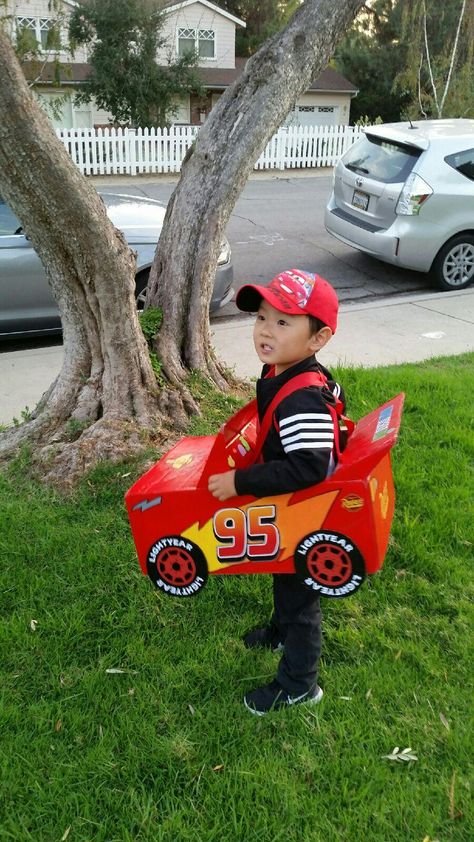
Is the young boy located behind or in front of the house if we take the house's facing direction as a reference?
in front

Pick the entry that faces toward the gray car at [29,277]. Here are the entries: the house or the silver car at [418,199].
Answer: the house

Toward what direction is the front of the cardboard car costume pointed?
to the viewer's left

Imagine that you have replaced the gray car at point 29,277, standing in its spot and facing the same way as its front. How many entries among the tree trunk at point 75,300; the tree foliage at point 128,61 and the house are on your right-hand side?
1

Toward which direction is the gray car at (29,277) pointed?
to the viewer's right

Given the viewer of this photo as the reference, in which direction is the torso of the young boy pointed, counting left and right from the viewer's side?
facing to the left of the viewer

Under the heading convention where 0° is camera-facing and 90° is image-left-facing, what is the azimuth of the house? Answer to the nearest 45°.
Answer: approximately 0°

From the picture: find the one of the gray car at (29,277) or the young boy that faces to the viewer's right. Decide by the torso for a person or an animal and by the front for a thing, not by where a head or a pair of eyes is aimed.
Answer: the gray car

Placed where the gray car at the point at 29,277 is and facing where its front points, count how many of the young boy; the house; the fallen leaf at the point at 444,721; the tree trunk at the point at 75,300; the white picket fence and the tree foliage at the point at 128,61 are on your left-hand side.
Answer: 3

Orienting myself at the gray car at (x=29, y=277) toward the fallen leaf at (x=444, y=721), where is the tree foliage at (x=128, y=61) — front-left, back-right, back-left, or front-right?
back-left

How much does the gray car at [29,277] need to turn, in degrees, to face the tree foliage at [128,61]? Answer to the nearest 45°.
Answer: approximately 90° to its left

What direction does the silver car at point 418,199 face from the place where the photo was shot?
facing away from the viewer and to the right of the viewer
